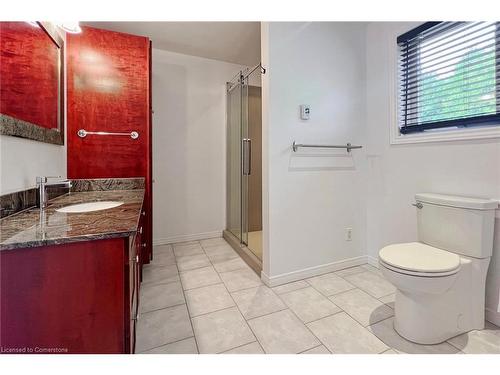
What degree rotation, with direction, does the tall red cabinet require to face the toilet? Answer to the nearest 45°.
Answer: approximately 45° to its right

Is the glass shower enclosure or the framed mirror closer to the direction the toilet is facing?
the framed mirror

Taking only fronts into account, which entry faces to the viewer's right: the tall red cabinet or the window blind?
the tall red cabinet

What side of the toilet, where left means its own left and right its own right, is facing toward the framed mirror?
front

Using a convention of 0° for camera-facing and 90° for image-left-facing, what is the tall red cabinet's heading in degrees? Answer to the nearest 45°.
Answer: approximately 270°

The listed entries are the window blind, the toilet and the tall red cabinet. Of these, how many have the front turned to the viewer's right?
1

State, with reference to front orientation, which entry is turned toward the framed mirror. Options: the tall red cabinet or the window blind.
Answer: the window blind

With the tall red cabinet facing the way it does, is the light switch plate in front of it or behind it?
in front

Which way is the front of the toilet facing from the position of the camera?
facing the viewer and to the left of the viewer

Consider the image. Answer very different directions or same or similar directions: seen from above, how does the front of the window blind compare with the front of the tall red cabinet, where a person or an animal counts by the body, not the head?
very different directions

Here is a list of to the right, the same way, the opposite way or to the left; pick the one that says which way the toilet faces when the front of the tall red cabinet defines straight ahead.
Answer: the opposite way
